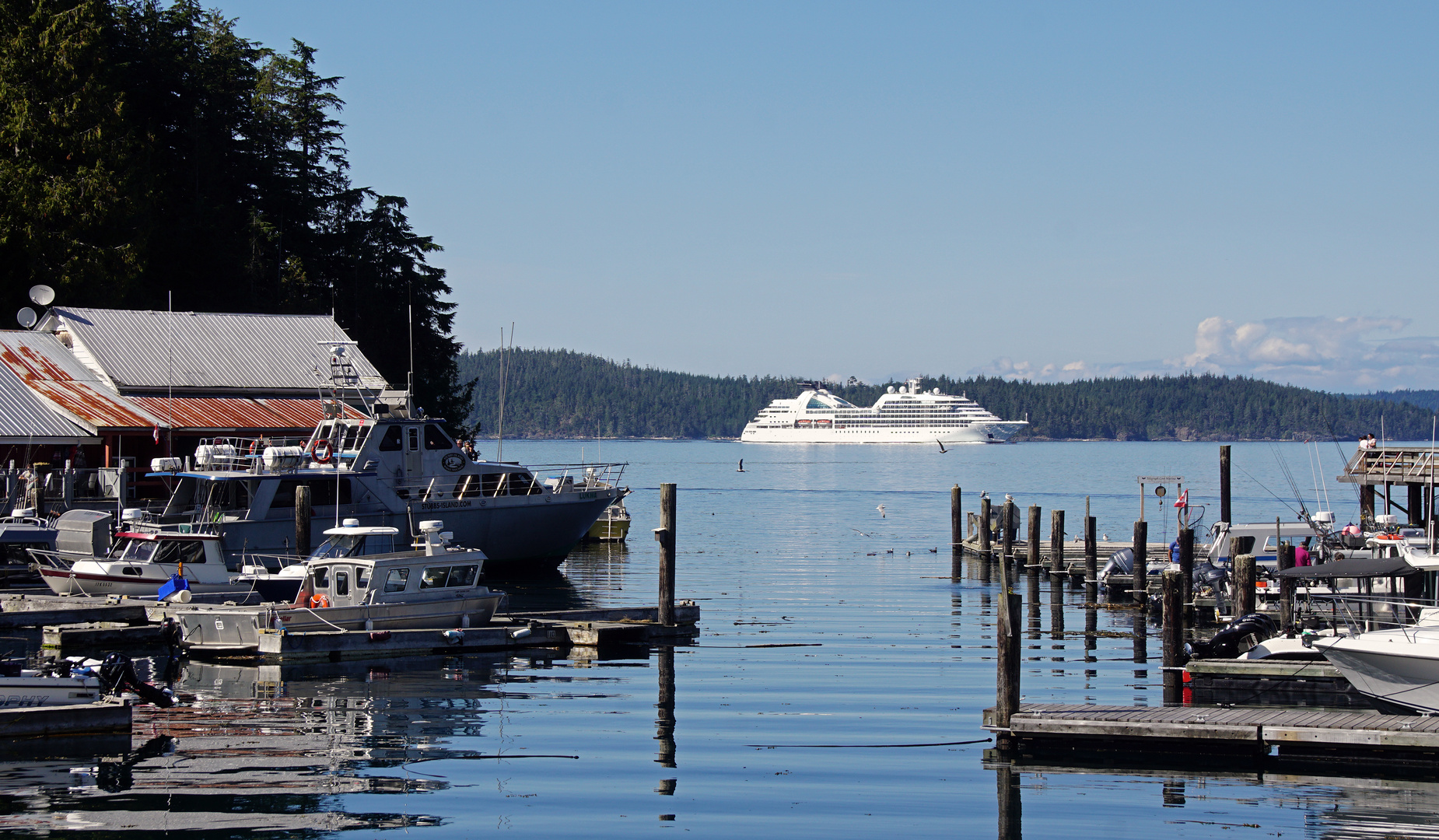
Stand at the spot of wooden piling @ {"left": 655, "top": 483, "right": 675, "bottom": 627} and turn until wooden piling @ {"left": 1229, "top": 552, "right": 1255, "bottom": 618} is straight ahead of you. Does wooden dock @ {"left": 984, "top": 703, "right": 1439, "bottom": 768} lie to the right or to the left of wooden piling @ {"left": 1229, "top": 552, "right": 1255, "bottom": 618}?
right

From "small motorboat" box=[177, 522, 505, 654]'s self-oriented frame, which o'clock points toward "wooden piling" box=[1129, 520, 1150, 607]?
The wooden piling is roughly at 1 o'clock from the small motorboat.

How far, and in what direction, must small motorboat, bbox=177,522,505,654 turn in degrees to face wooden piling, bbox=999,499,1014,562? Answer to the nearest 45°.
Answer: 0° — it already faces it

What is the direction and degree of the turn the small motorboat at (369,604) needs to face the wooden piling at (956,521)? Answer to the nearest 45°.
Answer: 0° — it already faces it

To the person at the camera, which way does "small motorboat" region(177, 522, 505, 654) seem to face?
facing away from the viewer and to the right of the viewer

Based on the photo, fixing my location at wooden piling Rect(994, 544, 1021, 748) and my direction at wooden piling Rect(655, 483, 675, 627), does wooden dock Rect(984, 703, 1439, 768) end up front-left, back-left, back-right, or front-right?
back-right

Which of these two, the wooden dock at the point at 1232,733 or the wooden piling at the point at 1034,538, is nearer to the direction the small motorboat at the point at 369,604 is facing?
the wooden piling
